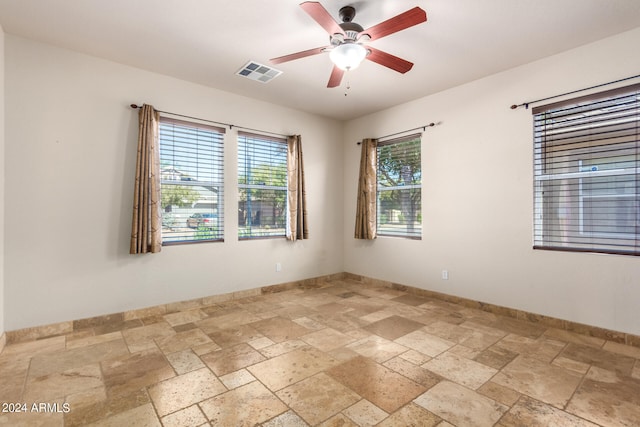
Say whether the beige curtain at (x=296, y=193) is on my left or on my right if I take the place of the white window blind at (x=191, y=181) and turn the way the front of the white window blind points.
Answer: on my left

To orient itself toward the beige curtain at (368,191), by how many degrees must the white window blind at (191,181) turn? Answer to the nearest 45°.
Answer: approximately 45° to its left

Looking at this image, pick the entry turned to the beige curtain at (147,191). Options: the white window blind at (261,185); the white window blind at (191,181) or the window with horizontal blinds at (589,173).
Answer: the window with horizontal blinds at (589,173)

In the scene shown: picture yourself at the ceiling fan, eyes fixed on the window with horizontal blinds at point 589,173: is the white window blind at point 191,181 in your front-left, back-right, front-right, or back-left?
back-left

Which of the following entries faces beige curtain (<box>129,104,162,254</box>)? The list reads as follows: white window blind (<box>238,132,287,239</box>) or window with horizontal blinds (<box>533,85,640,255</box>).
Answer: window with horizontal blinds (<box>533,85,640,255</box>)

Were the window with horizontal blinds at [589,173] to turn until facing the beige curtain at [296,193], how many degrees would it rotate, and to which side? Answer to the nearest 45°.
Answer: approximately 45° to its right

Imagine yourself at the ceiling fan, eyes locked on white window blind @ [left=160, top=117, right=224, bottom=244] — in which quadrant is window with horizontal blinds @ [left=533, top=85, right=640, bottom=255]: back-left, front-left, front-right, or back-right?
back-right

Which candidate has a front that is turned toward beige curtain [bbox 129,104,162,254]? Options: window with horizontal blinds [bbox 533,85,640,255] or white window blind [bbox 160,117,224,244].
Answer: window with horizontal blinds [bbox 533,85,640,255]
